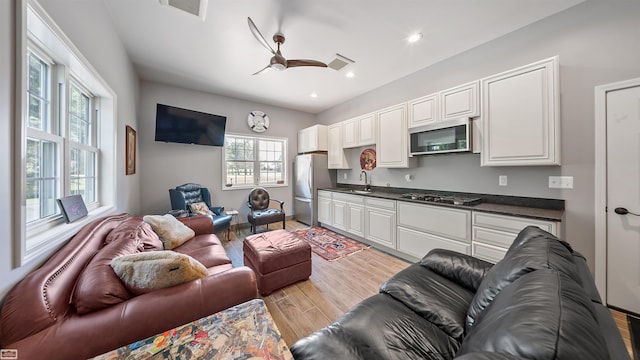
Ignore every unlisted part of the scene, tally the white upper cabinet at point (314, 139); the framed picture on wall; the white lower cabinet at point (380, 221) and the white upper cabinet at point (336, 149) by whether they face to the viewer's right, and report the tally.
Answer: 1

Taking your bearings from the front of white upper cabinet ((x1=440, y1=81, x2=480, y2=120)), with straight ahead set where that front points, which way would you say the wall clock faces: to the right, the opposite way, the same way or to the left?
to the left

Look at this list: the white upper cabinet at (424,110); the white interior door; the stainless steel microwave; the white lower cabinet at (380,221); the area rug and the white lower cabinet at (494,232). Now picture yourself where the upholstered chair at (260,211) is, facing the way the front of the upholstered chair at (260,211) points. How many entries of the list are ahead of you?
6

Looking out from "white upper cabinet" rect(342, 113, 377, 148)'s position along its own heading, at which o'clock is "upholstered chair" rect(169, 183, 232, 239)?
The upholstered chair is roughly at 1 o'clock from the white upper cabinet.

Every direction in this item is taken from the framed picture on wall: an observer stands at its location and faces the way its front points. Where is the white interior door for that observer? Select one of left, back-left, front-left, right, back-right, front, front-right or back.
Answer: front-right

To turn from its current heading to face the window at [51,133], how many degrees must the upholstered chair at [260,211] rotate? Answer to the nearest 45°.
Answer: approximately 90° to its right

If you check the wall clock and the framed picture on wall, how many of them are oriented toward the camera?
1

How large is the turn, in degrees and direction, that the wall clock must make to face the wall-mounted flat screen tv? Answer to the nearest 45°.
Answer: approximately 45° to its right

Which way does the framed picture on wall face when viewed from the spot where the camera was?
facing to the right of the viewer

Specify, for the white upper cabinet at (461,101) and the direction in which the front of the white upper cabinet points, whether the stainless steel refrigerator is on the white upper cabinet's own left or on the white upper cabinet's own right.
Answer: on the white upper cabinet's own right
